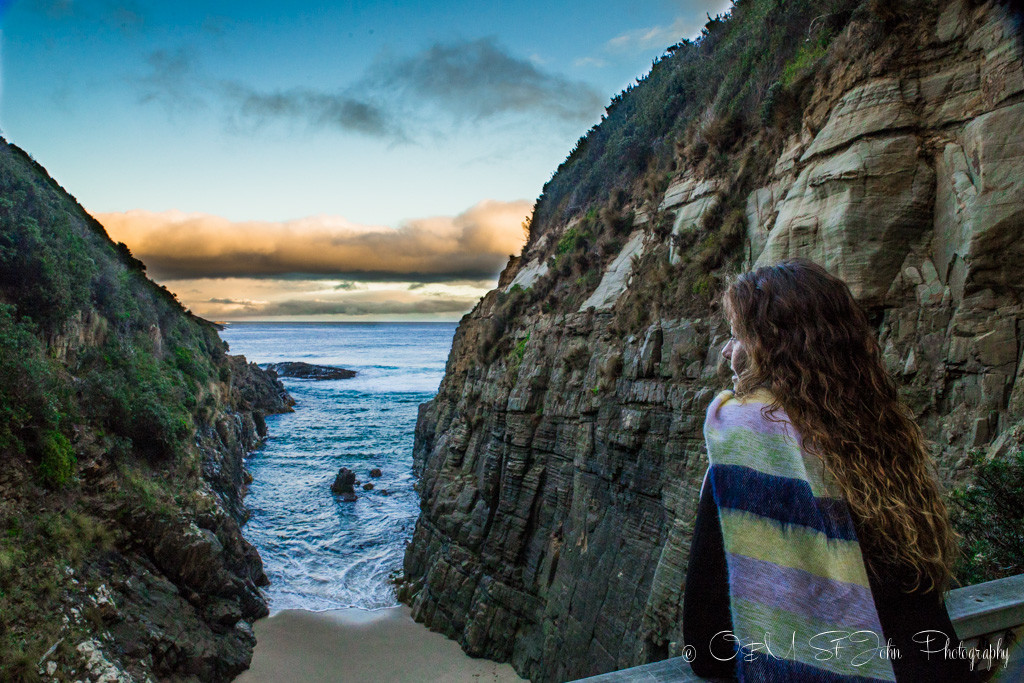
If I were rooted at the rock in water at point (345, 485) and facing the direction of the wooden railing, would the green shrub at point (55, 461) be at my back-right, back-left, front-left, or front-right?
front-right

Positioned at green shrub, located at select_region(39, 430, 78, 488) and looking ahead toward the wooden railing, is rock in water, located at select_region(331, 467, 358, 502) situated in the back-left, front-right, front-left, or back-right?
back-left

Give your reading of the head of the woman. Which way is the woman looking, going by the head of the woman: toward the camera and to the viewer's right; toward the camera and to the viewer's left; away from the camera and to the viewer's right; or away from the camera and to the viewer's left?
away from the camera and to the viewer's left

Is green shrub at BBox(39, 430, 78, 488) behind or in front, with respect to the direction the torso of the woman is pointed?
in front

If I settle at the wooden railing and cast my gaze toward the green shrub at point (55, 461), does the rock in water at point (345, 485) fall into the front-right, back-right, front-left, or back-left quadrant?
front-right

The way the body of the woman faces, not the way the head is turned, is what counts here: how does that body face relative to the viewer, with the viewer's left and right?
facing away from the viewer and to the left of the viewer
